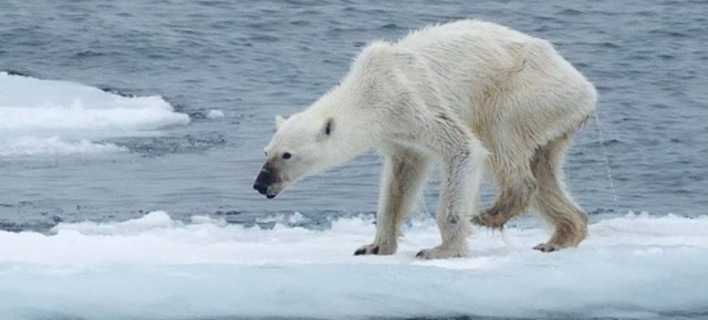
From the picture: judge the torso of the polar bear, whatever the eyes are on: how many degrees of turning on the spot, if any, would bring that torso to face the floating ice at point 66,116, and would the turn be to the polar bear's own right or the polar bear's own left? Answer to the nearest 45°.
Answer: approximately 45° to the polar bear's own right

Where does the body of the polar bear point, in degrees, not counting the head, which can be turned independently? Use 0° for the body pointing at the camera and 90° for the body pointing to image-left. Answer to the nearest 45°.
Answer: approximately 90°

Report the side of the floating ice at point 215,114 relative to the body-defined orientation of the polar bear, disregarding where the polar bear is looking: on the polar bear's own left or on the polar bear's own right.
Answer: on the polar bear's own right
